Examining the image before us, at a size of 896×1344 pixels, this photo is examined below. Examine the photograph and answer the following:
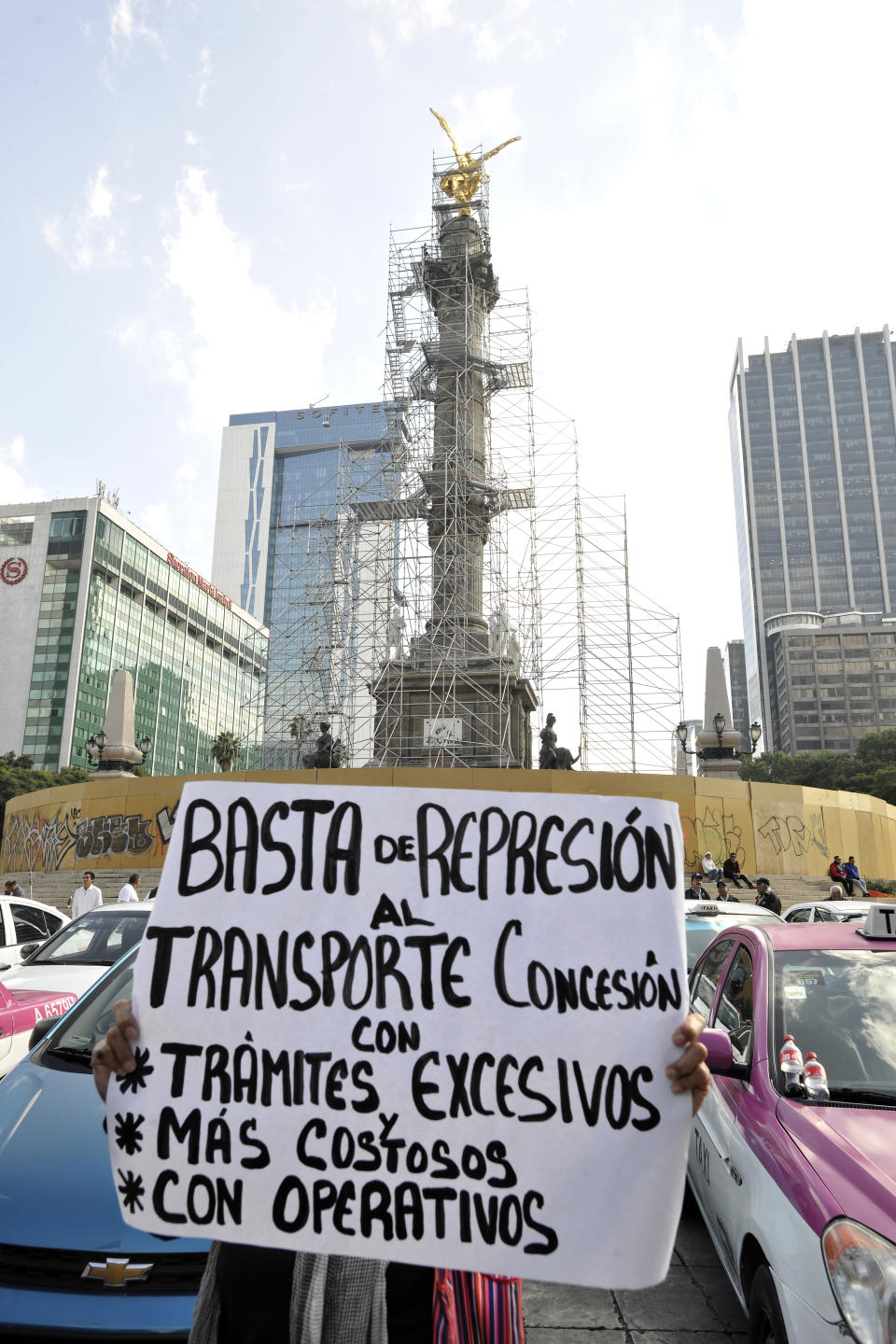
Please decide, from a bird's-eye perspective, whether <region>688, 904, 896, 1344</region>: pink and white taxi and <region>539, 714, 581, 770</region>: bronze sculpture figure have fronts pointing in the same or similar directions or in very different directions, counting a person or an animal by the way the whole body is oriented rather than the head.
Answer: same or similar directions

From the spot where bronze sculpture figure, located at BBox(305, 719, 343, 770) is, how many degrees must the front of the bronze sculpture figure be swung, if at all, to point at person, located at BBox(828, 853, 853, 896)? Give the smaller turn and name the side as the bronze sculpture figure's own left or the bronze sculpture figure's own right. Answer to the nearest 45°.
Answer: approximately 90° to the bronze sculpture figure's own left

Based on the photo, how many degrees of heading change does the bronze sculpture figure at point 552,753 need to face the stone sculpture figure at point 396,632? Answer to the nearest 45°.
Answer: approximately 180°

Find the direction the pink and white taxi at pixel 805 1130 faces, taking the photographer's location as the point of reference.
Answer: facing the viewer and to the right of the viewer

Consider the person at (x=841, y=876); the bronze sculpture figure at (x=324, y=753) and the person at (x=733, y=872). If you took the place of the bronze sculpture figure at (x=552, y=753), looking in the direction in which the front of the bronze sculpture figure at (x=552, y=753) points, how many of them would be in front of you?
2

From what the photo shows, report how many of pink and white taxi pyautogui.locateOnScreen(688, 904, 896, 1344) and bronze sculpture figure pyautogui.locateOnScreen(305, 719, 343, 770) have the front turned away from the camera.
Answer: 0

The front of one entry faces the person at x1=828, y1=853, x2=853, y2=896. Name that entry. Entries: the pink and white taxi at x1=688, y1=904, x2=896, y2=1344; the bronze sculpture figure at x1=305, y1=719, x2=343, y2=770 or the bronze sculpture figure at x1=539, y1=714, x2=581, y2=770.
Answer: the bronze sculpture figure at x1=539, y1=714, x2=581, y2=770

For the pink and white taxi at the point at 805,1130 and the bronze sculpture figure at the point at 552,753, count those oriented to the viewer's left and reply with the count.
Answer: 0

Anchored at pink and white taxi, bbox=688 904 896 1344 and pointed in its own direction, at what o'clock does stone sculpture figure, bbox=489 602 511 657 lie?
The stone sculpture figure is roughly at 7 o'clock from the pink and white taxi.

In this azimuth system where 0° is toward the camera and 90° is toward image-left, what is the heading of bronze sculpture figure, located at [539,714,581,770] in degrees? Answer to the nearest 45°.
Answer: approximately 315°

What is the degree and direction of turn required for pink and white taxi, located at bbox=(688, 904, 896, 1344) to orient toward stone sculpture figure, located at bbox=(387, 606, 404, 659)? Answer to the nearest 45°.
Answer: approximately 180°

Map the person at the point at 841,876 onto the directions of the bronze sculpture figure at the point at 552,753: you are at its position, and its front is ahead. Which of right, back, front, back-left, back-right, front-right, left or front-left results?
front

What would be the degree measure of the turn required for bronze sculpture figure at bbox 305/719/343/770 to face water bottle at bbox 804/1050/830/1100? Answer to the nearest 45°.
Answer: approximately 45° to its left

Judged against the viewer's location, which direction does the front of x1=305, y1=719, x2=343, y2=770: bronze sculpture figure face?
facing the viewer and to the left of the viewer

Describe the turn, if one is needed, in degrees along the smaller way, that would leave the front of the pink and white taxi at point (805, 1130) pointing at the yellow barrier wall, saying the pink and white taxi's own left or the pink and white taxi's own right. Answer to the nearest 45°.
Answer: approximately 135° to the pink and white taxi's own left

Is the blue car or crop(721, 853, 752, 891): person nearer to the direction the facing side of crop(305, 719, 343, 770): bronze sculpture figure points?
the blue car
